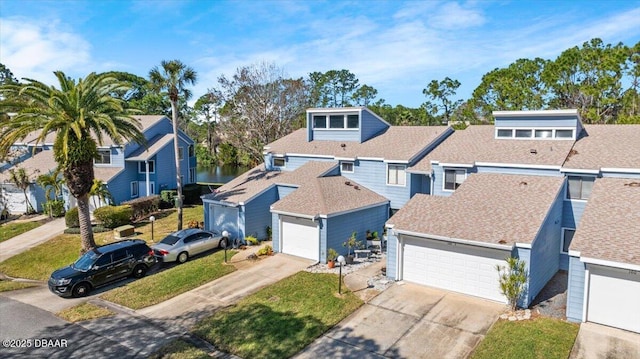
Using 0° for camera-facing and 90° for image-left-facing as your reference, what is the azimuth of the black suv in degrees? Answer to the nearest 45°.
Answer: approximately 45°

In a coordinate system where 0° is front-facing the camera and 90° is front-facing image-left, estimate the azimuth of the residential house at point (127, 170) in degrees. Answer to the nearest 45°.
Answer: approximately 45°

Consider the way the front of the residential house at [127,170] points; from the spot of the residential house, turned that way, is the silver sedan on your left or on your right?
on your left

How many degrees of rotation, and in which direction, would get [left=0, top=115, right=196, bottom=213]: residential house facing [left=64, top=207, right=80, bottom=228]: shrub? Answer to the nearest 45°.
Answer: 0° — it already faces it

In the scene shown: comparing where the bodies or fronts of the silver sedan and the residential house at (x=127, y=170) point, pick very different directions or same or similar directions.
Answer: very different directions

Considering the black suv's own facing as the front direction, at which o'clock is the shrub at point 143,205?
The shrub is roughly at 5 o'clock from the black suv.

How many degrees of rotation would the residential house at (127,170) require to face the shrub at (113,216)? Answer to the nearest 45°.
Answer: approximately 45° to its left

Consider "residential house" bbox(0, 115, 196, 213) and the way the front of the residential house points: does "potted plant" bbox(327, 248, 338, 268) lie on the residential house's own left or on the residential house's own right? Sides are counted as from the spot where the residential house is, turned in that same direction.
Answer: on the residential house's own left

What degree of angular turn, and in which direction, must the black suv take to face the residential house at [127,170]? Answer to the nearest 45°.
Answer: approximately 135° to its right
